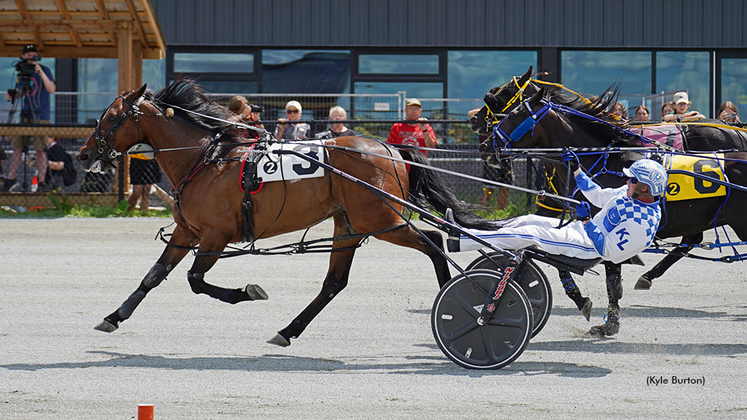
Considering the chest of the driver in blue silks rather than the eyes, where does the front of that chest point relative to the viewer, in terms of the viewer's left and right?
facing to the left of the viewer

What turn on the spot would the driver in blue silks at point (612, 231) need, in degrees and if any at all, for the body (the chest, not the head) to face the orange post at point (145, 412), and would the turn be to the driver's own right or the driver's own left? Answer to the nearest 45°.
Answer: approximately 45° to the driver's own left

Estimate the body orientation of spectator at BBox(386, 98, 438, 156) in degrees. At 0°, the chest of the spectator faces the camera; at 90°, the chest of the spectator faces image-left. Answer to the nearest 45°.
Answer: approximately 0°

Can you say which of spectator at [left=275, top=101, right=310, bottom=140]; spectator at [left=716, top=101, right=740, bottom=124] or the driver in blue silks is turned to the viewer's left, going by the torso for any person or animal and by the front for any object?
the driver in blue silks

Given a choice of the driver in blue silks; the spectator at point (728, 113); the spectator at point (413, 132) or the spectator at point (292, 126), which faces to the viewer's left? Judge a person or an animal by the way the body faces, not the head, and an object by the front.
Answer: the driver in blue silks

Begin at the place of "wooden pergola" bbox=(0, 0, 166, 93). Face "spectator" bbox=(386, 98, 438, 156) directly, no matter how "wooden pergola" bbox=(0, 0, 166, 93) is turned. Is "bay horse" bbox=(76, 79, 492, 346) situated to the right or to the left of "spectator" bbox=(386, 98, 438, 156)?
right

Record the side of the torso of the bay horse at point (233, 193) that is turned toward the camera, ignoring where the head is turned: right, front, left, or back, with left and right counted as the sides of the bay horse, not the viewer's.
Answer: left

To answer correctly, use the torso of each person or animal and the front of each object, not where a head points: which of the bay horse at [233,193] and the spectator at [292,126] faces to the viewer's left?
the bay horse
